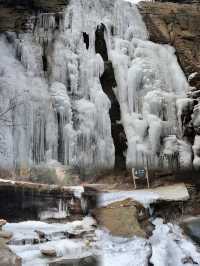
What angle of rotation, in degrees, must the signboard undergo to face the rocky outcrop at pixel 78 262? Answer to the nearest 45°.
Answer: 0° — it already faces it

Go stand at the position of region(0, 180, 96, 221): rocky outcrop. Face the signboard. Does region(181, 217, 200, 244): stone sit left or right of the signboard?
right

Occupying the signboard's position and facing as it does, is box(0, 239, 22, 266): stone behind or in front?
in front

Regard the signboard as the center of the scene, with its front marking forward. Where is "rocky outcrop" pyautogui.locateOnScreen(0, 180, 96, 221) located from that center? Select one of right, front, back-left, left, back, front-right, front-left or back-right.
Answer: front-right

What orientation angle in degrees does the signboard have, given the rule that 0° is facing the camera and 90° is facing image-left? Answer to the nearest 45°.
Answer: approximately 0°

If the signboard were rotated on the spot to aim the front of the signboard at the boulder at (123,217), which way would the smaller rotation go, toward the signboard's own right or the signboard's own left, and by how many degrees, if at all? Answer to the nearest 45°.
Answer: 0° — it already faces it

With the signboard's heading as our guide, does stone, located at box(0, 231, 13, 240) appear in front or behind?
in front
